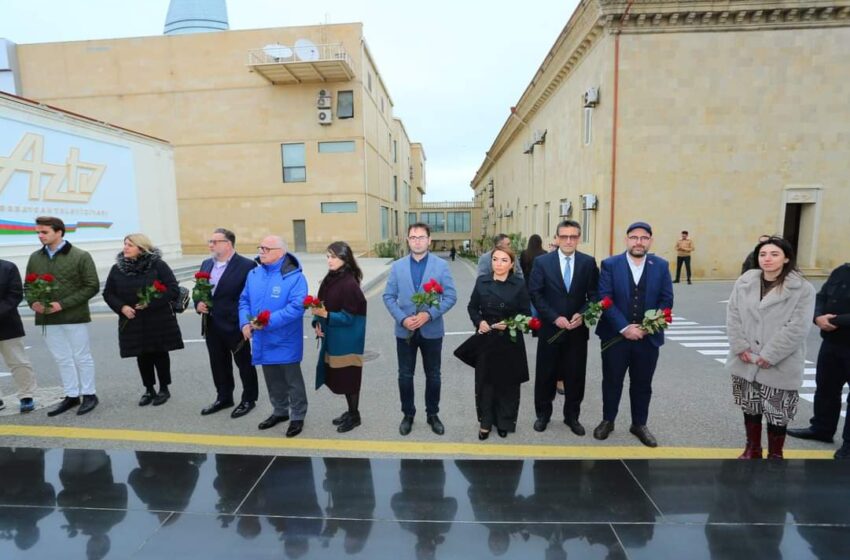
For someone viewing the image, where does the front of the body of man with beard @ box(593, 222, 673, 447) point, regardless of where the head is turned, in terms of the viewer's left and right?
facing the viewer

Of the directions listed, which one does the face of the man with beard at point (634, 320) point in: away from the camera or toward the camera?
toward the camera

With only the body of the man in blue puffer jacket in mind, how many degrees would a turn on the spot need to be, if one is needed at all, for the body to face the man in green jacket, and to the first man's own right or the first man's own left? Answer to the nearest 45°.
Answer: approximately 90° to the first man's own right

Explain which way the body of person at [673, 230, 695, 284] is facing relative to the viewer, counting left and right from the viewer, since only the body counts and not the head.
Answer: facing the viewer

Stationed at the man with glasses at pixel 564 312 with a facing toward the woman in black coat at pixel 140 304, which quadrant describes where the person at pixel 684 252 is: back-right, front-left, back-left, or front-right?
back-right

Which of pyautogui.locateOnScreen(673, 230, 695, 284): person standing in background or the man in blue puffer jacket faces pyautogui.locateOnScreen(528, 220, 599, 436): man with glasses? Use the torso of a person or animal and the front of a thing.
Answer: the person standing in background

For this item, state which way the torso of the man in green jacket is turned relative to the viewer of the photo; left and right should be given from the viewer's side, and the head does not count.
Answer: facing the viewer and to the left of the viewer

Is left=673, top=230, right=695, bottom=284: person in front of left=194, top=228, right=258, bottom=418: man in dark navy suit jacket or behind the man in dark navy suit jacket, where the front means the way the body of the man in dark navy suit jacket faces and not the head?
behind

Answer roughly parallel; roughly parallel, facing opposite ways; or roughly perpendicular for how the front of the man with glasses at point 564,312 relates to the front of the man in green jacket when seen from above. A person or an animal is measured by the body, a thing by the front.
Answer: roughly parallel

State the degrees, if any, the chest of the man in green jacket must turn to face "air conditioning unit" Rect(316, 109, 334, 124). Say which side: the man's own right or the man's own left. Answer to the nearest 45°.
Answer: approximately 180°

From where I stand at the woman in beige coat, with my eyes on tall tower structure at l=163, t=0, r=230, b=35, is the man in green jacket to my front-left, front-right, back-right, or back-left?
front-left

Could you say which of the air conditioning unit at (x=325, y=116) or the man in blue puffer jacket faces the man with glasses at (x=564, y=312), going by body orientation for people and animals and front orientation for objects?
the air conditioning unit

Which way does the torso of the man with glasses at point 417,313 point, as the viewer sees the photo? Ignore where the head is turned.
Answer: toward the camera

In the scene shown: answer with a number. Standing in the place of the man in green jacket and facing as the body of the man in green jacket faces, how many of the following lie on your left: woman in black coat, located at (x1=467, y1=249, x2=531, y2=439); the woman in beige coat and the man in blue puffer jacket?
3

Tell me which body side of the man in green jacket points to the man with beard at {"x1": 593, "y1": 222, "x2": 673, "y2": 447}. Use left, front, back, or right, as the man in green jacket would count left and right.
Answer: left

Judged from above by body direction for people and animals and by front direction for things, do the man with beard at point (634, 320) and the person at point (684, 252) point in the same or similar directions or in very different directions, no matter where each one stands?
same or similar directions

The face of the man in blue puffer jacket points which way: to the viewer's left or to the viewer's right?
to the viewer's left

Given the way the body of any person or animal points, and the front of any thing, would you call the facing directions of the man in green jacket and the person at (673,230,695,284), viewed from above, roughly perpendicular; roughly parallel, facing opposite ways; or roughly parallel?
roughly parallel

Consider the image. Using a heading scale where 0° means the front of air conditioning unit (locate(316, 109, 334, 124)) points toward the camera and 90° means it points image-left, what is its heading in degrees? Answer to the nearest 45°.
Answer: approximately 0°

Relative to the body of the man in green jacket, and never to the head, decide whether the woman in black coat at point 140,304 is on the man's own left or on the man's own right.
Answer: on the man's own left

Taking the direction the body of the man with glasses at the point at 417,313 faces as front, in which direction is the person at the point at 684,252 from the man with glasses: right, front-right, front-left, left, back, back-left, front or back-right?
back-left
